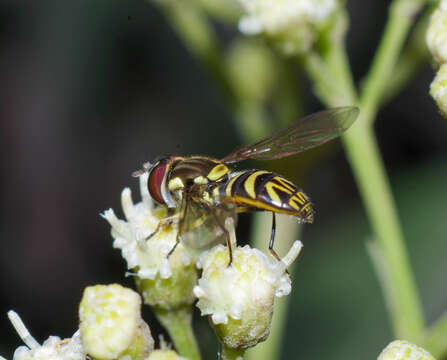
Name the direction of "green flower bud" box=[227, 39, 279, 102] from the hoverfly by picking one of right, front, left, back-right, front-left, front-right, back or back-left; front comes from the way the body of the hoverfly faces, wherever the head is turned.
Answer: right

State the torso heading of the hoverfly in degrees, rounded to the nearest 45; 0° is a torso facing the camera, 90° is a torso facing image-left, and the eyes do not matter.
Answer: approximately 90°

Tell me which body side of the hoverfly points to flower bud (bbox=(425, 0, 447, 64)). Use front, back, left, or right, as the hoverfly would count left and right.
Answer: back

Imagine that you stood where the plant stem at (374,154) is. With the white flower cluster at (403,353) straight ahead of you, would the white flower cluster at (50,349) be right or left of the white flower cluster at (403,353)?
right
